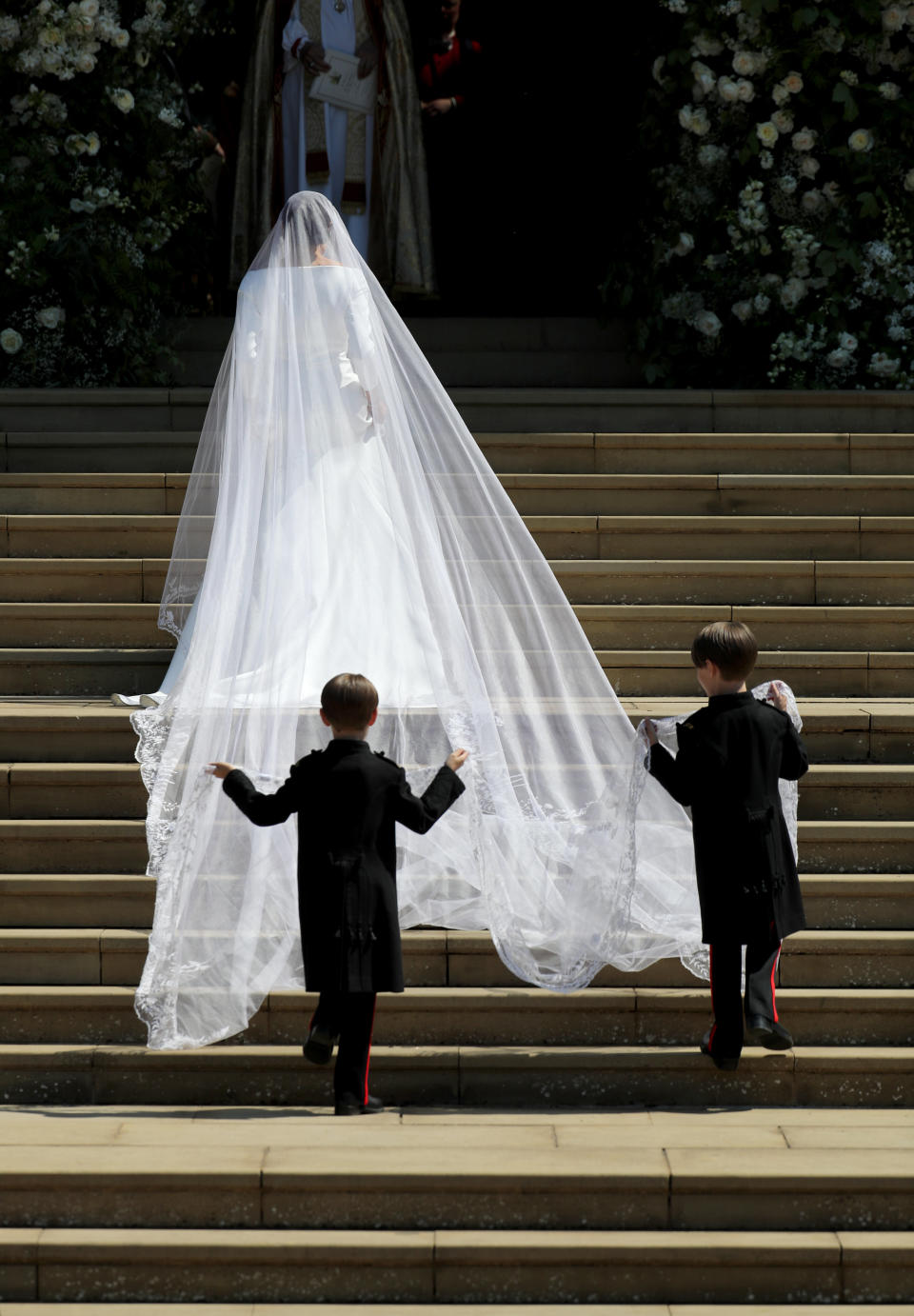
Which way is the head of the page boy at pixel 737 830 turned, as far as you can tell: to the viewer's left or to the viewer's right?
to the viewer's left

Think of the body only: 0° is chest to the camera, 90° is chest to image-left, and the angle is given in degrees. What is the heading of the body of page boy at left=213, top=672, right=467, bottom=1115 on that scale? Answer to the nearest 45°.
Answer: approximately 180°

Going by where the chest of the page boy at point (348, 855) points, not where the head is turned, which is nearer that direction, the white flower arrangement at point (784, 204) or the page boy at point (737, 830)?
the white flower arrangement

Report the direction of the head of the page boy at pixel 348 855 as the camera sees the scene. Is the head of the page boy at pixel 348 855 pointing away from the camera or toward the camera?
away from the camera

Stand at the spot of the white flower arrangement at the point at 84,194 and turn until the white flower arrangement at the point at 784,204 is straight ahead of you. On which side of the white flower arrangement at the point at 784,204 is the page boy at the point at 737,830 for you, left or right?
right

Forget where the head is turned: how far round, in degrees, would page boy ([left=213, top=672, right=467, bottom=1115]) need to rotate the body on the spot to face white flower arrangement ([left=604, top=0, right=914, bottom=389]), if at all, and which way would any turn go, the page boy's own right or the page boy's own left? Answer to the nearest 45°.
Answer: approximately 45° to the page boy's own right

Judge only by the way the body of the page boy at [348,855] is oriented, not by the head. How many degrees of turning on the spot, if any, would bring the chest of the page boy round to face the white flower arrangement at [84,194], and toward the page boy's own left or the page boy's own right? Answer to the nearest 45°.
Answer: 0° — they already face it

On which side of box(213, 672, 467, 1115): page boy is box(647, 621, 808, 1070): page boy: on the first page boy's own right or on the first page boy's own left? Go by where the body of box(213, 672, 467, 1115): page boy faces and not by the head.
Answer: on the first page boy's own right
